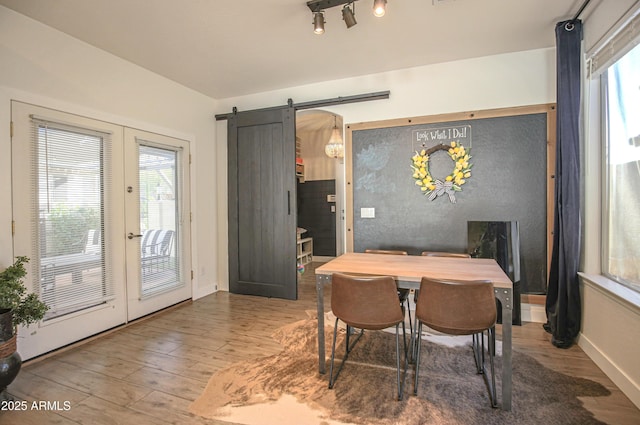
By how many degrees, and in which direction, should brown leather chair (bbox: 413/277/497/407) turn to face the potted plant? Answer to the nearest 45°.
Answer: approximately 90° to its left

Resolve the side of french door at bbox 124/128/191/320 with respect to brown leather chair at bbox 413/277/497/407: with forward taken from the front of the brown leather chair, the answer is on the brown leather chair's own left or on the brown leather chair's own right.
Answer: on the brown leather chair's own left

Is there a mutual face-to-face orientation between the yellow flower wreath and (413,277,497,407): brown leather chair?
yes

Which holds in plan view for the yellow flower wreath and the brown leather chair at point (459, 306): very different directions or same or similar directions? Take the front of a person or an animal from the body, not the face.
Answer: very different directions

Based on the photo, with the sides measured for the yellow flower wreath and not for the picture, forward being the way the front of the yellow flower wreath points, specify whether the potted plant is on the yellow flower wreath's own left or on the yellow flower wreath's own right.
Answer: on the yellow flower wreath's own right

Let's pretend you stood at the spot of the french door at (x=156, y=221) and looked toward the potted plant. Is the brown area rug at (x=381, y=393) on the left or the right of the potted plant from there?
left

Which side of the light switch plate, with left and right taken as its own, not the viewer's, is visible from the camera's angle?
front

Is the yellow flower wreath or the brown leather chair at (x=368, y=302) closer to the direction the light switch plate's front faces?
the brown leather chair

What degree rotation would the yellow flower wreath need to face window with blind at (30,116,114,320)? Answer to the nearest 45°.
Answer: approximately 45° to its right

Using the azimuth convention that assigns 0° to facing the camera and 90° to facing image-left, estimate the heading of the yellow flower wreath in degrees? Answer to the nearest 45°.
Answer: approximately 0°

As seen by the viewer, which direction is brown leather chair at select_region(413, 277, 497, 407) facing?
away from the camera

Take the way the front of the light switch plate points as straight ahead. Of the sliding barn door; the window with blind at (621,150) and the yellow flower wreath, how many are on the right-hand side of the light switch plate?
1

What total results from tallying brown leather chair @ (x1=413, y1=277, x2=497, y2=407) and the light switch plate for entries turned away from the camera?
1

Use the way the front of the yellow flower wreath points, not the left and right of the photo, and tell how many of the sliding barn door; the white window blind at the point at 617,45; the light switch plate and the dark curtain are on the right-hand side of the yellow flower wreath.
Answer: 2

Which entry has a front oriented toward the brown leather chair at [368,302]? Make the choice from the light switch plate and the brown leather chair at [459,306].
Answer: the light switch plate

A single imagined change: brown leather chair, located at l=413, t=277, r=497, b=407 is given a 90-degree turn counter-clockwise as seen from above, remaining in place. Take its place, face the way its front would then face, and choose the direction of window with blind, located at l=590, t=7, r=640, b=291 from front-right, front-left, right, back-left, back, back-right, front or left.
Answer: back-right

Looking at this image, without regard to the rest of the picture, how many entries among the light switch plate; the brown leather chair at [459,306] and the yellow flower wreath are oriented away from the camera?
1
